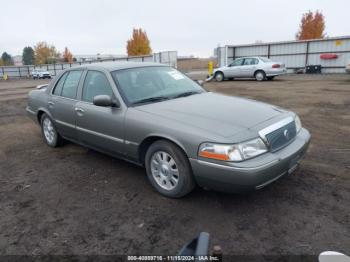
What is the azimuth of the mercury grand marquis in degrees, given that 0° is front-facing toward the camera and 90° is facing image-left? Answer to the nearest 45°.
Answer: approximately 315°

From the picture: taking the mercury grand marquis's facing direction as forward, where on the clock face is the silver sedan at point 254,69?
The silver sedan is roughly at 8 o'clock from the mercury grand marquis.

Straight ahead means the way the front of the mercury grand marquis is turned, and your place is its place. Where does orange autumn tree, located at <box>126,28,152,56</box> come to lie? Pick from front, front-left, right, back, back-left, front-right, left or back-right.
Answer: back-left

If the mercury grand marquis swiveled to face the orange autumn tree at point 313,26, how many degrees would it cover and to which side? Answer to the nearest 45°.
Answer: approximately 90° to its left

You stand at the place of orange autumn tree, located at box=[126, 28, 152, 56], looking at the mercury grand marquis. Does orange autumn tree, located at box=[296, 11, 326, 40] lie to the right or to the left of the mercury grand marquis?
left

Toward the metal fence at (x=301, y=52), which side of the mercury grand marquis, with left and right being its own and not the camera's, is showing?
left
